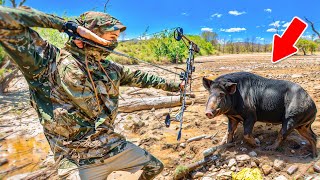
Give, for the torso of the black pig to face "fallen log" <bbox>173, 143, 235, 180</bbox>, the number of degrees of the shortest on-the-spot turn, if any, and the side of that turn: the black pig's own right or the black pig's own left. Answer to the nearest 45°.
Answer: approximately 45° to the black pig's own left

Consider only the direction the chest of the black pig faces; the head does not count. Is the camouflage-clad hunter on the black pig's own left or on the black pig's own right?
on the black pig's own left

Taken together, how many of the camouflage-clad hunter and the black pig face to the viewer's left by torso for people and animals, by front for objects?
1

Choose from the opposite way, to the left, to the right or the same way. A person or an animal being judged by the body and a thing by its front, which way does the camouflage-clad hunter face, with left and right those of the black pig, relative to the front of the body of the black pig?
the opposite way

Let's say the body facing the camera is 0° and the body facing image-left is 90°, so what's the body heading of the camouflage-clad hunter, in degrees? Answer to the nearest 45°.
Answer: approximately 315°

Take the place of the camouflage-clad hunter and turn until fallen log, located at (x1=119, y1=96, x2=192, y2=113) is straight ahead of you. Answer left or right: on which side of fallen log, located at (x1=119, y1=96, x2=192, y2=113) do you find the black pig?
right

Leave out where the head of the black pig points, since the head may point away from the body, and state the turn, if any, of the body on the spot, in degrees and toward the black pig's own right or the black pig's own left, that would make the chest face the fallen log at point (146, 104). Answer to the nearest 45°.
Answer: approximately 45° to the black pig's own right

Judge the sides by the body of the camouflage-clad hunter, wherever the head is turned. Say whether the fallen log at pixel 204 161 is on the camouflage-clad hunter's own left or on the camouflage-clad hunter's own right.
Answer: on the camouflage-clad hunter's own left

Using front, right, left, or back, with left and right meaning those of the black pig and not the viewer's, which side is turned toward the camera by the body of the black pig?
left

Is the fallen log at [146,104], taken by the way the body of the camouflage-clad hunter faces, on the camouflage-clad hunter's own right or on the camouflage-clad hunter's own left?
on the camouflage-clad hunter's own left
